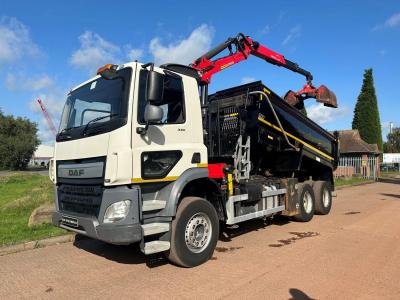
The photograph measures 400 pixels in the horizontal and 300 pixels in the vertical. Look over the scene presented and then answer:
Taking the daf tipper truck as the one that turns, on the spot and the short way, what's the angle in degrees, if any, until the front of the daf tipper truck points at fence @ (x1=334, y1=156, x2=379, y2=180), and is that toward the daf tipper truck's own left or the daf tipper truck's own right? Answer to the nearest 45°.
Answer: approximately 180°

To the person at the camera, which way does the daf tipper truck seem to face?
facing the viewer and to the left of the viewer

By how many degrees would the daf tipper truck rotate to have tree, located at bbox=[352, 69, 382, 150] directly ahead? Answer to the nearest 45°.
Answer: approximately 180°
